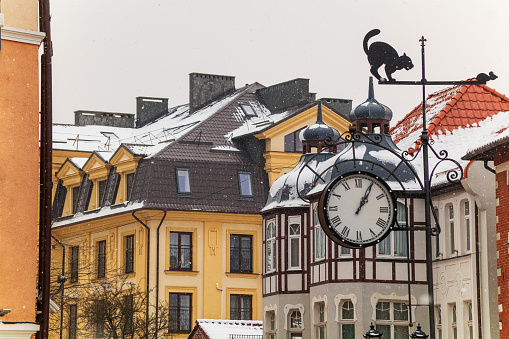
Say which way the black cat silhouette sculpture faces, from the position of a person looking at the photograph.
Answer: facing to the right of the viewer
